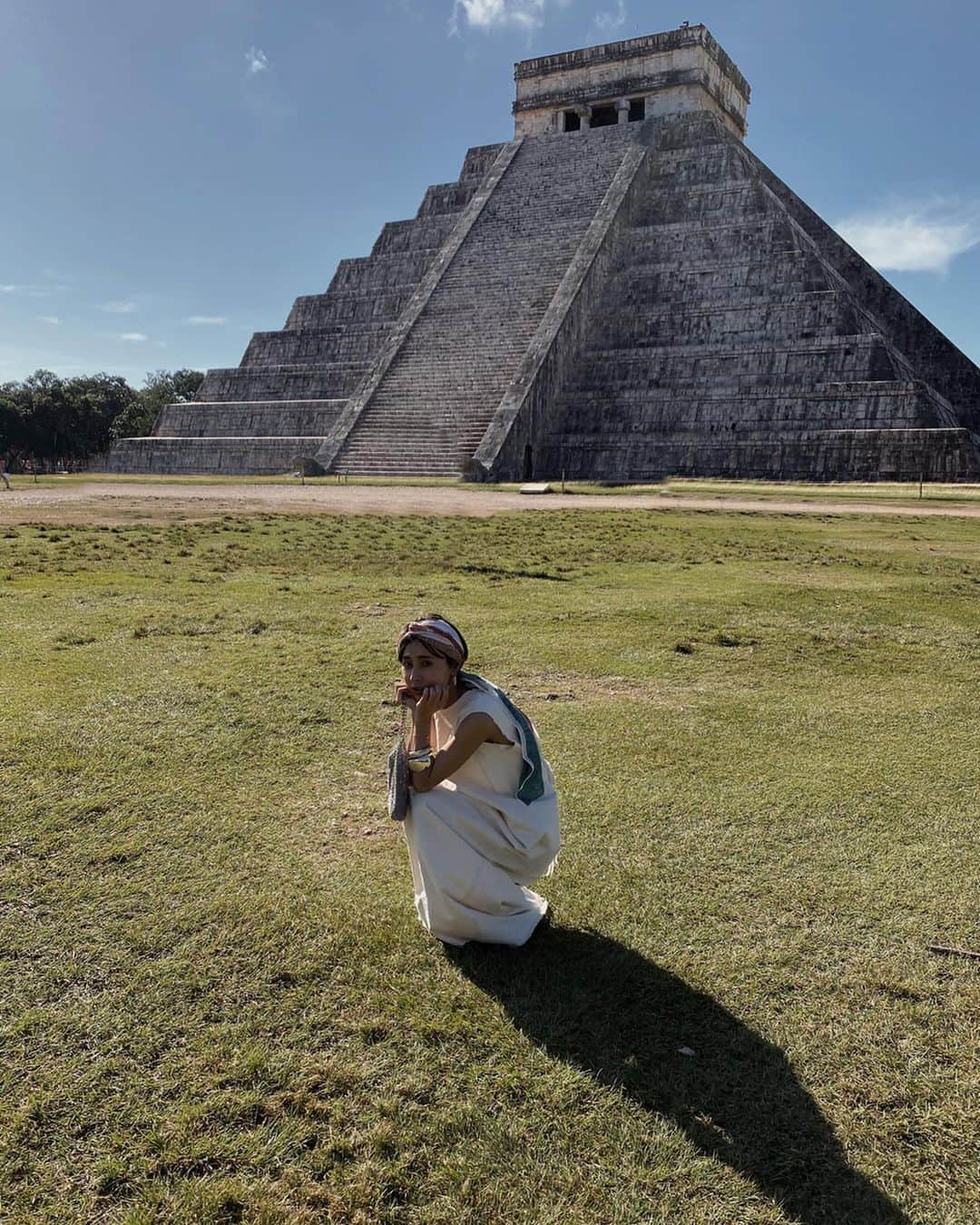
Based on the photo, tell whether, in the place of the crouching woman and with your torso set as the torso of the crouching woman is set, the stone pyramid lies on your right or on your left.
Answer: on your right

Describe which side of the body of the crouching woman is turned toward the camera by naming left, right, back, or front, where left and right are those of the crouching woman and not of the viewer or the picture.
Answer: left
